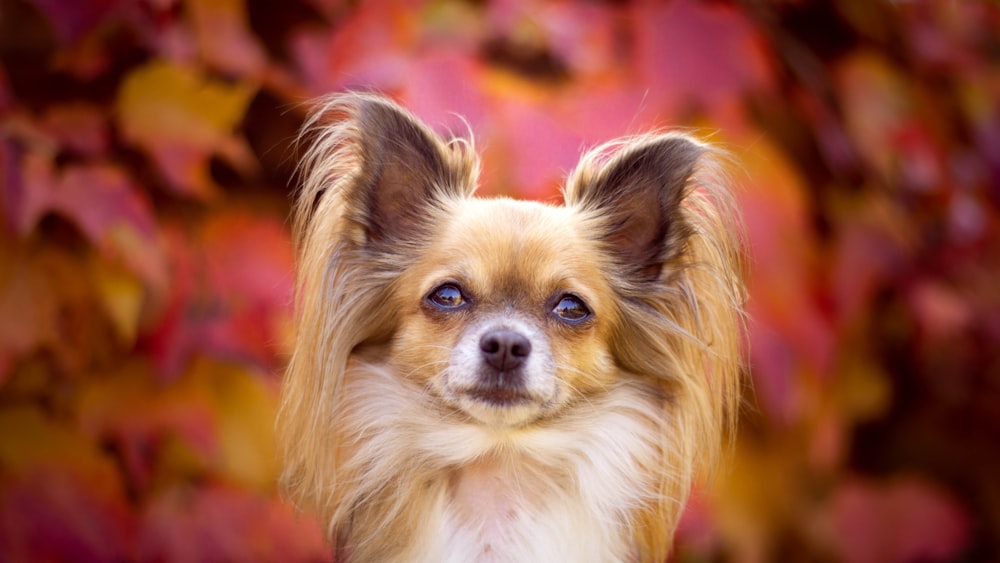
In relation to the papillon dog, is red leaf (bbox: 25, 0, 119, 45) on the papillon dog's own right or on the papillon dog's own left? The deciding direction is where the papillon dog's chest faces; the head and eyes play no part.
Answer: on the papillon dog's own right

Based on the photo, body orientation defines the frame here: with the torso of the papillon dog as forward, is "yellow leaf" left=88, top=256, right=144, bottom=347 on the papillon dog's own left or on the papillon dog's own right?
on the papillon dog's own right

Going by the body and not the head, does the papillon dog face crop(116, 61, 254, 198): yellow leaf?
no

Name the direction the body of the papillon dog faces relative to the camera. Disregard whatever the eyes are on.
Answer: toward the camera

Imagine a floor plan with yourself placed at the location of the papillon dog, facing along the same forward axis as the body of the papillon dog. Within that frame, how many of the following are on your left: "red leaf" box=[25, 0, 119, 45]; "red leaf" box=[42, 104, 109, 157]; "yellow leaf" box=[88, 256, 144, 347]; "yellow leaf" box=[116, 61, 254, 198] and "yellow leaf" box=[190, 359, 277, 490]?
0

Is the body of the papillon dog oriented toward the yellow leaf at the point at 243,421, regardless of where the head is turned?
no

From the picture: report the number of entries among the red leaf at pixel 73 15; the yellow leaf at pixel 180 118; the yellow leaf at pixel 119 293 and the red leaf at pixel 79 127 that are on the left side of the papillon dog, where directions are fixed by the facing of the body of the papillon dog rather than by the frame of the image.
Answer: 0
